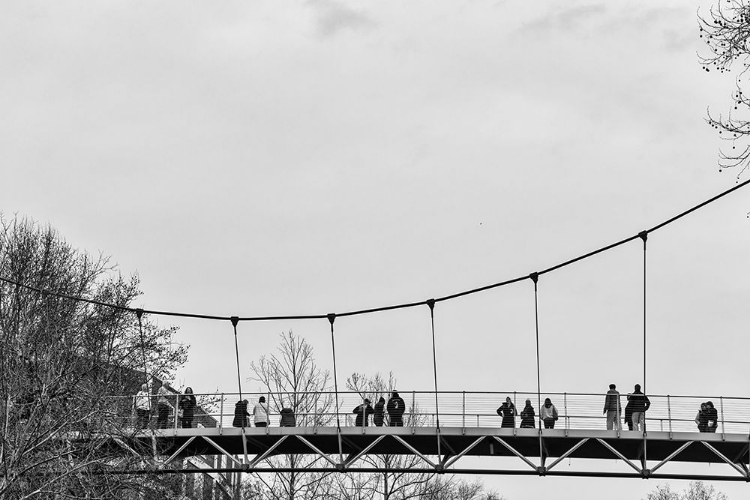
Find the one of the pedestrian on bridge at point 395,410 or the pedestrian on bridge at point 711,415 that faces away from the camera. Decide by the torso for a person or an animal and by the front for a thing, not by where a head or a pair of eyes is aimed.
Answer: the pedestrian on bridge at point 395,410

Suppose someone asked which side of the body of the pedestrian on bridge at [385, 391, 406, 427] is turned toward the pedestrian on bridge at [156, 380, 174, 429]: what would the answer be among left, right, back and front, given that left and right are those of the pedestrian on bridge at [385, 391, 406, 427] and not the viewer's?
left
